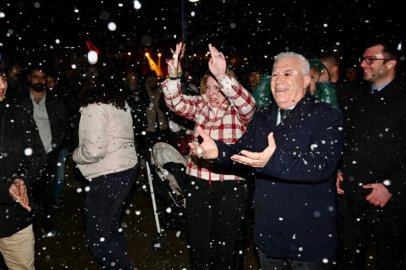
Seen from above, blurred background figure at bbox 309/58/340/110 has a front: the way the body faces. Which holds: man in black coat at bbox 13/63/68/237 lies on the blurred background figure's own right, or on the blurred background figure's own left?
on the blurred background figure's own right

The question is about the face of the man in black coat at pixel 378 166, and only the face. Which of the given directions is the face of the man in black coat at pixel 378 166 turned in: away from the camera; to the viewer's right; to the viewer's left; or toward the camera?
to the viewer's left

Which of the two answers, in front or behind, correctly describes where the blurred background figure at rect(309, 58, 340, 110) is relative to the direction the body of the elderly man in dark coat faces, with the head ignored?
behind

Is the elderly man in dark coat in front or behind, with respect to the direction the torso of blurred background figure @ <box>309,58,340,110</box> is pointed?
in front

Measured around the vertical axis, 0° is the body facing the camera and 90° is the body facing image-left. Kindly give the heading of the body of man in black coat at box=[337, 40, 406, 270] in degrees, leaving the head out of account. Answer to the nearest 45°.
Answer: approximately 45°

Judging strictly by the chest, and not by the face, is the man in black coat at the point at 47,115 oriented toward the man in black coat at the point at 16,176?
yes

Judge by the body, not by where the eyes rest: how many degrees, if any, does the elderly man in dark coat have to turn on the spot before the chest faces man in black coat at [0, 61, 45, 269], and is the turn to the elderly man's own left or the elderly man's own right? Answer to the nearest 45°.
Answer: approximately 45° to the elderly man's own right
